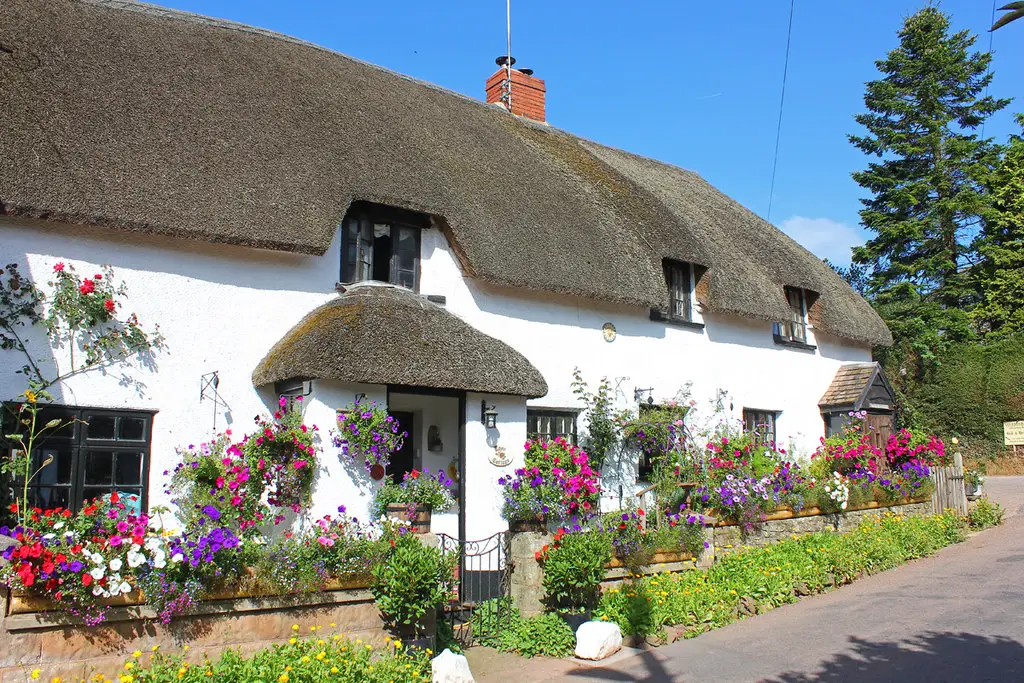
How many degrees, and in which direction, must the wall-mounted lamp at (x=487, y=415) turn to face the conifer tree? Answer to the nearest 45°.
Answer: approximately 90° to its left

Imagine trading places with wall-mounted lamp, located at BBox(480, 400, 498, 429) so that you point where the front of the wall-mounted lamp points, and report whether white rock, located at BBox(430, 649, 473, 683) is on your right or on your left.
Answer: on your right

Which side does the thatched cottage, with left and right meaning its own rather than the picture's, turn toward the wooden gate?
left

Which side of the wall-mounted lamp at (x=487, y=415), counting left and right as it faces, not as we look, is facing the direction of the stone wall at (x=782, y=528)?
left

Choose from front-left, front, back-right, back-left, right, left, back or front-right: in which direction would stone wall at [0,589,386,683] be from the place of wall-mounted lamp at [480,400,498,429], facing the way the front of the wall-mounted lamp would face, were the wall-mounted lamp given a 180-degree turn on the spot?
left

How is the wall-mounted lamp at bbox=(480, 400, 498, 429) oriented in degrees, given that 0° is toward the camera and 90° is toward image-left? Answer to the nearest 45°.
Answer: approximately 315°
